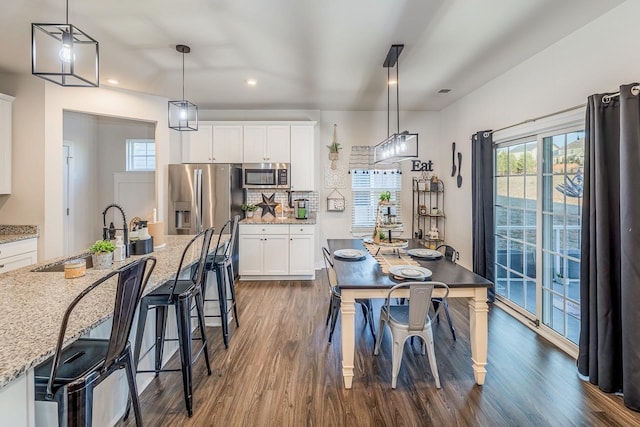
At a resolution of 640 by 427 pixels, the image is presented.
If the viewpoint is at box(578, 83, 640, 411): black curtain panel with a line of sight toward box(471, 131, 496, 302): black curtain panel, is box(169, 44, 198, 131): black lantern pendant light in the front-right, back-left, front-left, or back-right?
front-left

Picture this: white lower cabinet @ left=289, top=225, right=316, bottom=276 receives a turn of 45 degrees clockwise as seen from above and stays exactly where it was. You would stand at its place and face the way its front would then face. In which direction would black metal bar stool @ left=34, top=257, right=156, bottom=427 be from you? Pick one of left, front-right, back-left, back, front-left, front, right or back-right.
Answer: front-left

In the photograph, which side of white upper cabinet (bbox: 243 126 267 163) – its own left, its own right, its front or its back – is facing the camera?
front

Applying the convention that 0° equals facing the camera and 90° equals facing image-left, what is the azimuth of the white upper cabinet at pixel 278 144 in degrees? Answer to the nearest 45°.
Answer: approximately 0°

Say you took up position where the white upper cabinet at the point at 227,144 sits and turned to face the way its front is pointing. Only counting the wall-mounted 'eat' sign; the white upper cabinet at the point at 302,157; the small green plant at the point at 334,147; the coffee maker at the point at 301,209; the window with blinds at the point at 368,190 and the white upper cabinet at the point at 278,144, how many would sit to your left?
6

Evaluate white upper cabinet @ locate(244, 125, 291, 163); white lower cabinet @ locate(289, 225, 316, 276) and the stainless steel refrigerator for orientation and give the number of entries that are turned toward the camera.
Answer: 3

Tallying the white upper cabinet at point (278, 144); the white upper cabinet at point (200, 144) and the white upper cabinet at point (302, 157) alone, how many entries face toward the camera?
3

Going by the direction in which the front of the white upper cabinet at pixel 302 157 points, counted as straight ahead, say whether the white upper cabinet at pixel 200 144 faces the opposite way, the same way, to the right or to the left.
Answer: the same way

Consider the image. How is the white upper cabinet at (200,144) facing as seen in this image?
toward the camera

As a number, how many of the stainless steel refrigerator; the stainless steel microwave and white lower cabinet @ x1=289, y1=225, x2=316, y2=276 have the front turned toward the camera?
3

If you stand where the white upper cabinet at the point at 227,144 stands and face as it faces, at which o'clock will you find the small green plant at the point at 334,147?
The small green plant is roughly at 9 o'clock from the white upper cabinet.

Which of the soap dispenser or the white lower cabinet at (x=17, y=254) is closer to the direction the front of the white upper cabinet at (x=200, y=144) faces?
the soap dispenser

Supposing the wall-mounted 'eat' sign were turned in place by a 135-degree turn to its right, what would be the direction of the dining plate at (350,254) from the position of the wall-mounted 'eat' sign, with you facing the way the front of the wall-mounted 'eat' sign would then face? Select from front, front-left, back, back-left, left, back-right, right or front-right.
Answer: back-left

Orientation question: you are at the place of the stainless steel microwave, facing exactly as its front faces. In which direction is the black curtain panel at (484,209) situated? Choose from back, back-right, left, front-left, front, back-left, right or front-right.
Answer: front-left

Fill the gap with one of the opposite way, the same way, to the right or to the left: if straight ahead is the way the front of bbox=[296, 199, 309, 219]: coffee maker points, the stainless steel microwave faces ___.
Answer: the same way

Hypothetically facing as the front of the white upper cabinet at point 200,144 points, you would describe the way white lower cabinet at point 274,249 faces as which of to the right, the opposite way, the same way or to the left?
the same way
